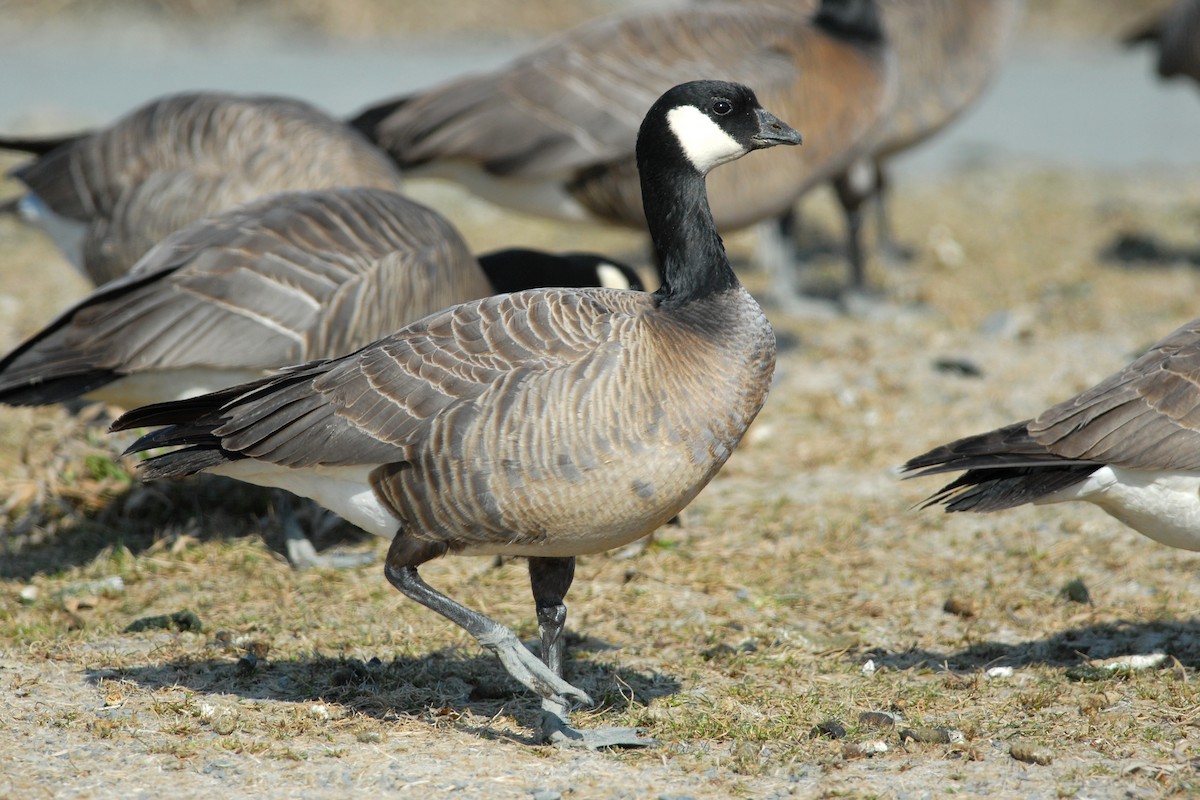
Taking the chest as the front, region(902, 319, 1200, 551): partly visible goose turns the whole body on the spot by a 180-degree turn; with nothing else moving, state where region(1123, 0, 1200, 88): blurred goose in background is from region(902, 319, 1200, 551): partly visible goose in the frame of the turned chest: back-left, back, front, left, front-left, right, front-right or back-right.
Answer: right

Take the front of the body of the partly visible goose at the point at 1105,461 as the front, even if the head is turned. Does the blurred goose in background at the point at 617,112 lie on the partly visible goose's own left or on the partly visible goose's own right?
on the partly visible goose's own left

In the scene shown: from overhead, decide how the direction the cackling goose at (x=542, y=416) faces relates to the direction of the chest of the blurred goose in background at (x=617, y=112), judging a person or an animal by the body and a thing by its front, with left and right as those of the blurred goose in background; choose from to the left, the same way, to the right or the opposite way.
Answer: the same way

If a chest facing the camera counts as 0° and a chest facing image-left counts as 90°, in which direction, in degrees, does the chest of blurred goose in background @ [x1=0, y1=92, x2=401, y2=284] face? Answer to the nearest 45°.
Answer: approximately 270°

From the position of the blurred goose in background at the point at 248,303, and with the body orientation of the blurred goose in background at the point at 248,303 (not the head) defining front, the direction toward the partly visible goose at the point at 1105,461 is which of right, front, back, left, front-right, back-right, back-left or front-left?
front-right

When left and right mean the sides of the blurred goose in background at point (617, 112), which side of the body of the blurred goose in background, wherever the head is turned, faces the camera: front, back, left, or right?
right

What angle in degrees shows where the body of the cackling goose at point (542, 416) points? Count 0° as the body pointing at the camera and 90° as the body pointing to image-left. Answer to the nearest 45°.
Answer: approximately 270°

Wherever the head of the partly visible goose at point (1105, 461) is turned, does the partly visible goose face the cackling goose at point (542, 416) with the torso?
no

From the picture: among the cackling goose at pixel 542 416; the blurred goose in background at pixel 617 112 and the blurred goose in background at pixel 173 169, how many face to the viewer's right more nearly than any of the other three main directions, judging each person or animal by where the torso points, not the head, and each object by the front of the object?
3

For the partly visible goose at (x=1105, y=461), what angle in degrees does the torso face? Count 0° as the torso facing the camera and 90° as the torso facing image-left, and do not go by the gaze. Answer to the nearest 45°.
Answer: approximately 270°

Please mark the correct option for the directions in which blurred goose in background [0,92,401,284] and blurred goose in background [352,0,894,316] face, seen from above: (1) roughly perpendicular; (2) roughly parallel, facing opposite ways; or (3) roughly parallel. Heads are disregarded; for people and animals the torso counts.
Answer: roughly parallel

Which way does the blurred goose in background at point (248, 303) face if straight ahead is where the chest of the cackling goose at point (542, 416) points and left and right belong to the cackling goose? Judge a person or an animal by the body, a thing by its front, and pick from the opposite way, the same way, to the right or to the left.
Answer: the same way

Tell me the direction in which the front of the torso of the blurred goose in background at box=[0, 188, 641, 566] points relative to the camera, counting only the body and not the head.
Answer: to the viewer's right
